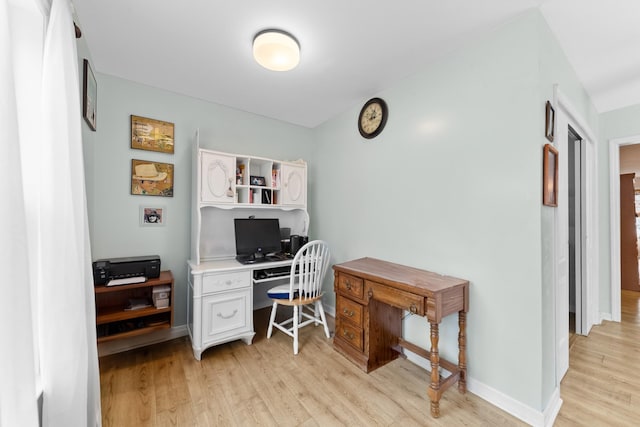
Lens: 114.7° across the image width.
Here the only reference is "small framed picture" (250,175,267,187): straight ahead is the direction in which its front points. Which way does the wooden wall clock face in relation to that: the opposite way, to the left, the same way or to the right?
to the right

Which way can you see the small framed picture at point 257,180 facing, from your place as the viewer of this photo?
facing the viewer

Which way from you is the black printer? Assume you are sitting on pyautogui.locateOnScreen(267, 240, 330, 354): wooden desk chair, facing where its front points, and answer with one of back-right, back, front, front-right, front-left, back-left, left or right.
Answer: front-left

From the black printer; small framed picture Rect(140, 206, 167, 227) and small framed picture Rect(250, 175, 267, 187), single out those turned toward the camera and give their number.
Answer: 3

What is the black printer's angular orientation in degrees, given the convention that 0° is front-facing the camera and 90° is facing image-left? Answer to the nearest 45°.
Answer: approximately 0°

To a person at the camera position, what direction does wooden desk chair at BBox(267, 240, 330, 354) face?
facing away from the viewer and to the left of the viewer

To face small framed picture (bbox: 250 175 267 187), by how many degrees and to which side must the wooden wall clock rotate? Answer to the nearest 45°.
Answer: approximately 45° to its right

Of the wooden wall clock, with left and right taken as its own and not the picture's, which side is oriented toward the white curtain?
front

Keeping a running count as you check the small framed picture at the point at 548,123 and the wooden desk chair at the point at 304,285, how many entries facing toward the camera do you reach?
0

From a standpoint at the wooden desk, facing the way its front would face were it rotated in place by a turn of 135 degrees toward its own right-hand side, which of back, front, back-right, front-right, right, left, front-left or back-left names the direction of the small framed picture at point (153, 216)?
left
